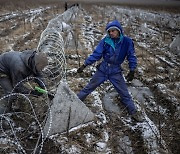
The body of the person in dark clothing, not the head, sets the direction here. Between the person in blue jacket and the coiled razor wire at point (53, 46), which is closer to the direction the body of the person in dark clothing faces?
the person in blue jacket

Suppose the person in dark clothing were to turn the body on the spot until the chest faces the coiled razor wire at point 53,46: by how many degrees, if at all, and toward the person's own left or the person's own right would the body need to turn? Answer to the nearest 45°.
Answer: approximately 90° to the person's own left

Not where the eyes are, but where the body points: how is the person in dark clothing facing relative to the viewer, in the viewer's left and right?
facing to the right of the viewer

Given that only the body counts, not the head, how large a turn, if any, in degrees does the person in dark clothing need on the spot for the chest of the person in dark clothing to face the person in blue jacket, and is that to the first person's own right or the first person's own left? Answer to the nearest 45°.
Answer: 0° — they already face them
